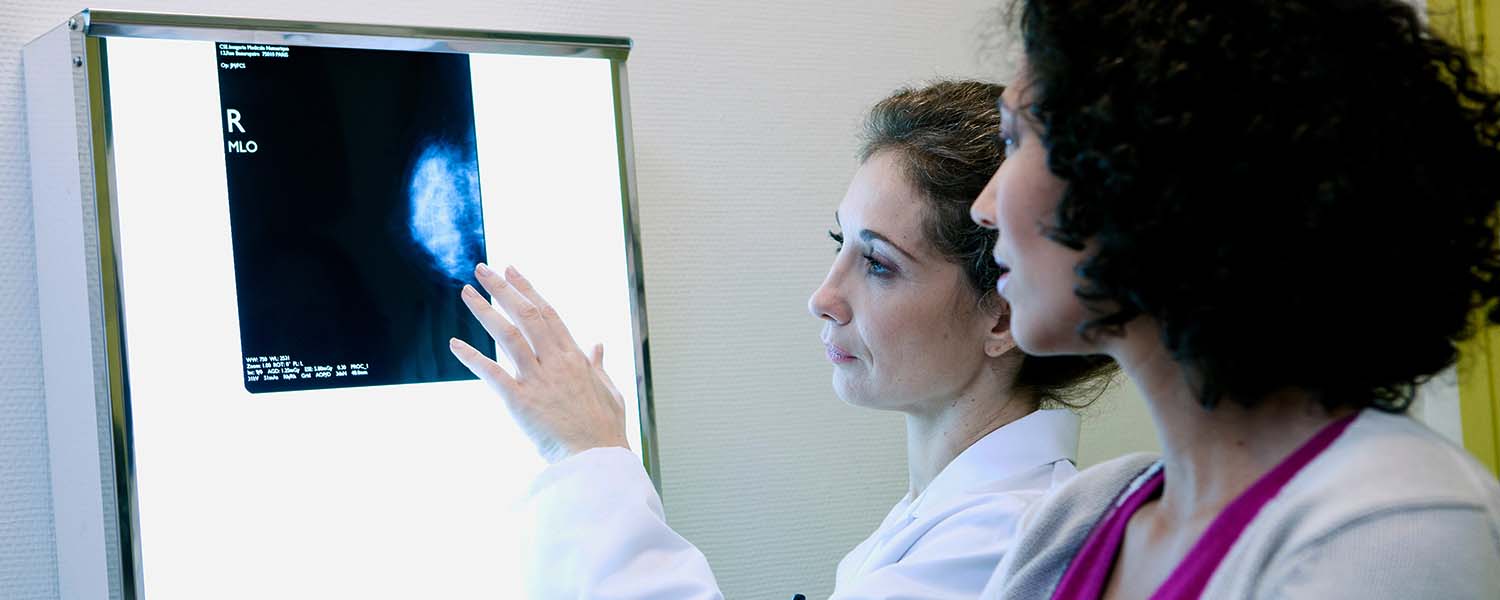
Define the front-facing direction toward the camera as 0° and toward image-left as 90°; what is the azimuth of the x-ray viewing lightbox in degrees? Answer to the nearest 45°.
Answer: approximately 315°

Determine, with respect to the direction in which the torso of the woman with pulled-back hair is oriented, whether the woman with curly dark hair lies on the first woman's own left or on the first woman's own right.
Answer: on the first woman's own left

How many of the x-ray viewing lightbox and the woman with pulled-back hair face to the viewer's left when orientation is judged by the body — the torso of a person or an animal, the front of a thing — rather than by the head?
1

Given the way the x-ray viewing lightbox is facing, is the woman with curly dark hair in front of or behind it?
in front

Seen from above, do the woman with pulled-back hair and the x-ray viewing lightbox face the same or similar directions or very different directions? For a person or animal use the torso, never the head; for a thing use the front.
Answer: very different directions

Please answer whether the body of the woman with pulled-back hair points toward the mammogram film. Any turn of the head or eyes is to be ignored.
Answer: yes

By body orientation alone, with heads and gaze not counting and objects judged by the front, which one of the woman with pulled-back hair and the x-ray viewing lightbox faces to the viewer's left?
the woman with pulled-back hair

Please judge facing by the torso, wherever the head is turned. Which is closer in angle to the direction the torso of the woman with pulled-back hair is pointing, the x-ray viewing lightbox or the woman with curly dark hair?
the x-ray viewing lightbox

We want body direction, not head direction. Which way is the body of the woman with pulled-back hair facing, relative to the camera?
to the viewer's left

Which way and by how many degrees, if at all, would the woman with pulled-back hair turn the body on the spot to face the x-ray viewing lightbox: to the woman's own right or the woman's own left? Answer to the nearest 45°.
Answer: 0° — they already face it

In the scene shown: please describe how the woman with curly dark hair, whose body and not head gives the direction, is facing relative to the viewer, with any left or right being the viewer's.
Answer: facing the viewer and to the left of the viewer

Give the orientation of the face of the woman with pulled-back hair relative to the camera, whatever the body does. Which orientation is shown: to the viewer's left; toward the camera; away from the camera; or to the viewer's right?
to the viewer's left
